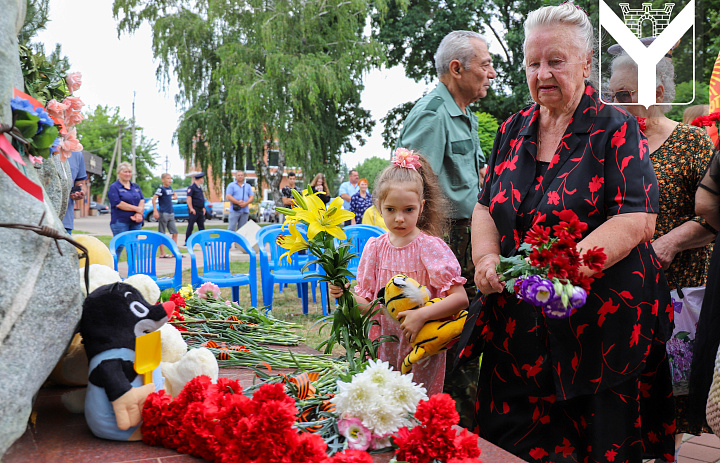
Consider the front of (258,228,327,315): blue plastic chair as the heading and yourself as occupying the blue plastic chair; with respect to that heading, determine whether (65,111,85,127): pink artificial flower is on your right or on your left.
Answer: on your right

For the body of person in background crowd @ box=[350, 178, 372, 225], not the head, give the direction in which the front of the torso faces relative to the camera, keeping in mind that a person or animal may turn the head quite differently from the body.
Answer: toward the camera

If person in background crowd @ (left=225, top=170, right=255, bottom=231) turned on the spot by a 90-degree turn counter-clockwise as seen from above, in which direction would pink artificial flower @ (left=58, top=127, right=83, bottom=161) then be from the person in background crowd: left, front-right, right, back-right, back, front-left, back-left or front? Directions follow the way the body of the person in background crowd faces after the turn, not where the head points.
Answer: right

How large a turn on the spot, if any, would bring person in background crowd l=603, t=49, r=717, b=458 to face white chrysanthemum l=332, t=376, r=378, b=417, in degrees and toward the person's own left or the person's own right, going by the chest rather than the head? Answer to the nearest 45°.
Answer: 0° — they already face it

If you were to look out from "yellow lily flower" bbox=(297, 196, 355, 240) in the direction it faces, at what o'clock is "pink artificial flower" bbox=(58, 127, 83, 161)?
The pink artificial flower is roughly at 3 o'clock from the yellow lily flower.

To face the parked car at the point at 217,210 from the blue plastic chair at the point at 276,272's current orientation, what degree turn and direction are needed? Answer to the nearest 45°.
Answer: approximately 135° to its left

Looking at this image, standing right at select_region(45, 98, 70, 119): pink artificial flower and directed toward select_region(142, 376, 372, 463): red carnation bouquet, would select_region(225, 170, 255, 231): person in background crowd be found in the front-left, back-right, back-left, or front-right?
back-left

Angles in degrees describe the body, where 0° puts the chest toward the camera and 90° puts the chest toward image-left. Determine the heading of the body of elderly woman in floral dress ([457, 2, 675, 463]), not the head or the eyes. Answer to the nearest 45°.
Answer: approximately 45°

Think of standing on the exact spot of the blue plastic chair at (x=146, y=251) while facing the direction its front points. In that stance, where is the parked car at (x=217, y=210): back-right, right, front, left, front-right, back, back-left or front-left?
back-left

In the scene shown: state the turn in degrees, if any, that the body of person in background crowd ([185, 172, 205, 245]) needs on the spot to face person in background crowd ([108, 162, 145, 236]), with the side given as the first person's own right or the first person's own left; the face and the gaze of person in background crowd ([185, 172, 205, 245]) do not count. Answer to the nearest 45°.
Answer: approximately 45° to the first person's own right

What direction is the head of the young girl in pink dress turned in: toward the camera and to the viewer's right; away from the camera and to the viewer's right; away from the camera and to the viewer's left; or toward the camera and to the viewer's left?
toward the camera and to the viewer's left

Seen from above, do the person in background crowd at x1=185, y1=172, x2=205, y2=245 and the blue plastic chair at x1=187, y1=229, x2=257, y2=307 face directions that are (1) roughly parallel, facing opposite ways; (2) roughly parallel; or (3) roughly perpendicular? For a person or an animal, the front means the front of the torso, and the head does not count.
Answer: roughly parallel

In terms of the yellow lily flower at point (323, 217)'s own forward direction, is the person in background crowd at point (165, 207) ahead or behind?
behind
